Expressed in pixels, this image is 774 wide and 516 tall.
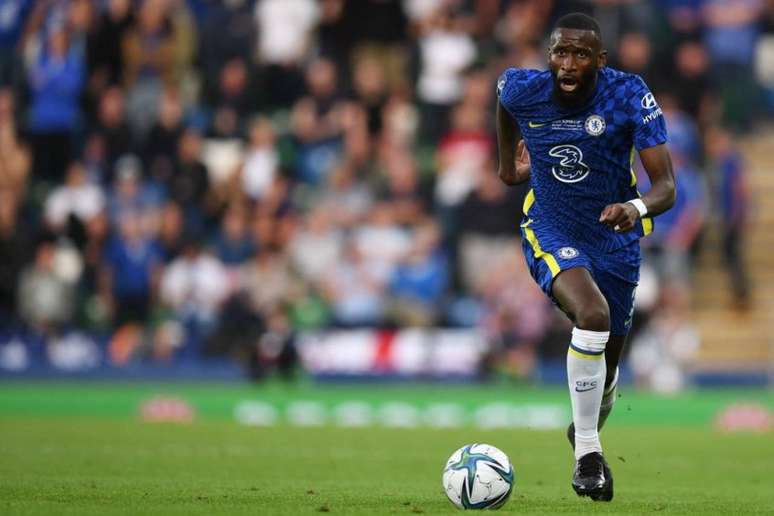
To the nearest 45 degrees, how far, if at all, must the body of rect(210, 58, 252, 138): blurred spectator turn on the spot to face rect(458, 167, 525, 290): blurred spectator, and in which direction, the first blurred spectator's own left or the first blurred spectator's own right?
approximately 45° to the first blurred spectator's own left

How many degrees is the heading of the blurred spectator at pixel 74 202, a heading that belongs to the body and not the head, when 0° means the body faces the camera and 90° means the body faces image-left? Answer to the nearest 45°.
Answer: approximately 0°

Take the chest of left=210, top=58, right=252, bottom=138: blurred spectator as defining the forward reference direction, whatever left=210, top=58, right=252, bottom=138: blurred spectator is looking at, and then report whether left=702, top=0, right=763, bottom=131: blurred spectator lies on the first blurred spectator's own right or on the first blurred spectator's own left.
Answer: on the first blurred spectator's own left

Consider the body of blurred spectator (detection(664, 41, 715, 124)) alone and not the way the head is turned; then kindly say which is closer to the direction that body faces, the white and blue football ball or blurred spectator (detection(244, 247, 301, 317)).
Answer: the white and blue football ball

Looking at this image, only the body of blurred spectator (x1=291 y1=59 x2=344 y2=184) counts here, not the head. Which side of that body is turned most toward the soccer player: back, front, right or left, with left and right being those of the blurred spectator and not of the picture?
front

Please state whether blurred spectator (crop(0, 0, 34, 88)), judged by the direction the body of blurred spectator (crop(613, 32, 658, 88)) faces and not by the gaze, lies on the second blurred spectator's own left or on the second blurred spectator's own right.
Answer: on the second blurred spectator's own right

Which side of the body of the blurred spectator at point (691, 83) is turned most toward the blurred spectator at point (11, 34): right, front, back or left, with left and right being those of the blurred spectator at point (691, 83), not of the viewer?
right

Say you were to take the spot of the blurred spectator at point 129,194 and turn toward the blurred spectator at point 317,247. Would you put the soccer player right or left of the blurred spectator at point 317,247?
right
